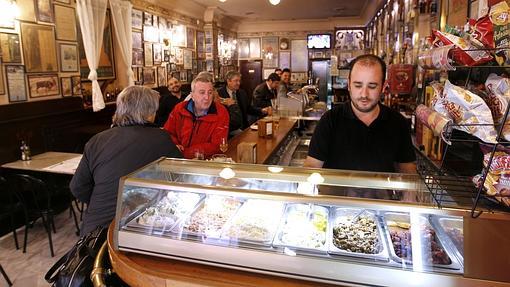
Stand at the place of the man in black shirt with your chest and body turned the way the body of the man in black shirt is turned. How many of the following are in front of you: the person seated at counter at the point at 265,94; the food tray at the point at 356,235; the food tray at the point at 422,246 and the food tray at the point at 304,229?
3

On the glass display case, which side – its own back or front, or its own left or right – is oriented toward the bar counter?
back

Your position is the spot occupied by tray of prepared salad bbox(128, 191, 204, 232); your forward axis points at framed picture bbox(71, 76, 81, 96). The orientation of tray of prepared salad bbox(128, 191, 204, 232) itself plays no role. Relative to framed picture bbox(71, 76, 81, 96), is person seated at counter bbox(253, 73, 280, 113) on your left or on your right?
right

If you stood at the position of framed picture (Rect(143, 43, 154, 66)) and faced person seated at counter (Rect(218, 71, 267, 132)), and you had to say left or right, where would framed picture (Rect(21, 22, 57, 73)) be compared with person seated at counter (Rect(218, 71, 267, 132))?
right

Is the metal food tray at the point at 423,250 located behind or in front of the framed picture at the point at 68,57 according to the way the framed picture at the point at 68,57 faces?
in front
